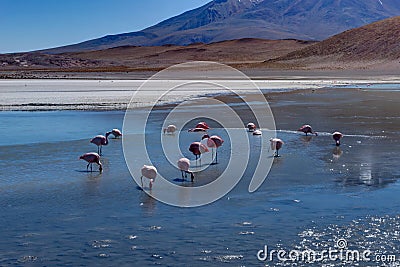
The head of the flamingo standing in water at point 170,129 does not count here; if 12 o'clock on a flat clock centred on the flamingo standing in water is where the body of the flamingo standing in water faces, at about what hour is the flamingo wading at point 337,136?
The flamingo wading is roughly at 7 o'clock from the flamingo standing in water.

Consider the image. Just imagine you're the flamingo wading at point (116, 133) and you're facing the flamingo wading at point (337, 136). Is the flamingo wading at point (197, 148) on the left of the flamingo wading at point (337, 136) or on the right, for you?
right

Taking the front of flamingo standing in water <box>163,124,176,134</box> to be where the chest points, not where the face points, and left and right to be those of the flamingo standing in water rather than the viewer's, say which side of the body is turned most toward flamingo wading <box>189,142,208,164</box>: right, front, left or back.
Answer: left

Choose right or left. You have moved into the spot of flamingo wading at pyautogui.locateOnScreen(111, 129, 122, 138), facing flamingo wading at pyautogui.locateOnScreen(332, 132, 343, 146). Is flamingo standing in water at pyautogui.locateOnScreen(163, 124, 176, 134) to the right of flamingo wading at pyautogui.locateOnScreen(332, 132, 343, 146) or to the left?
left

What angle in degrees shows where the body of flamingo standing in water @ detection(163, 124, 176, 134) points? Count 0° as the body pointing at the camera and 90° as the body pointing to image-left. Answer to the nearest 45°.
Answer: approximately 90°
